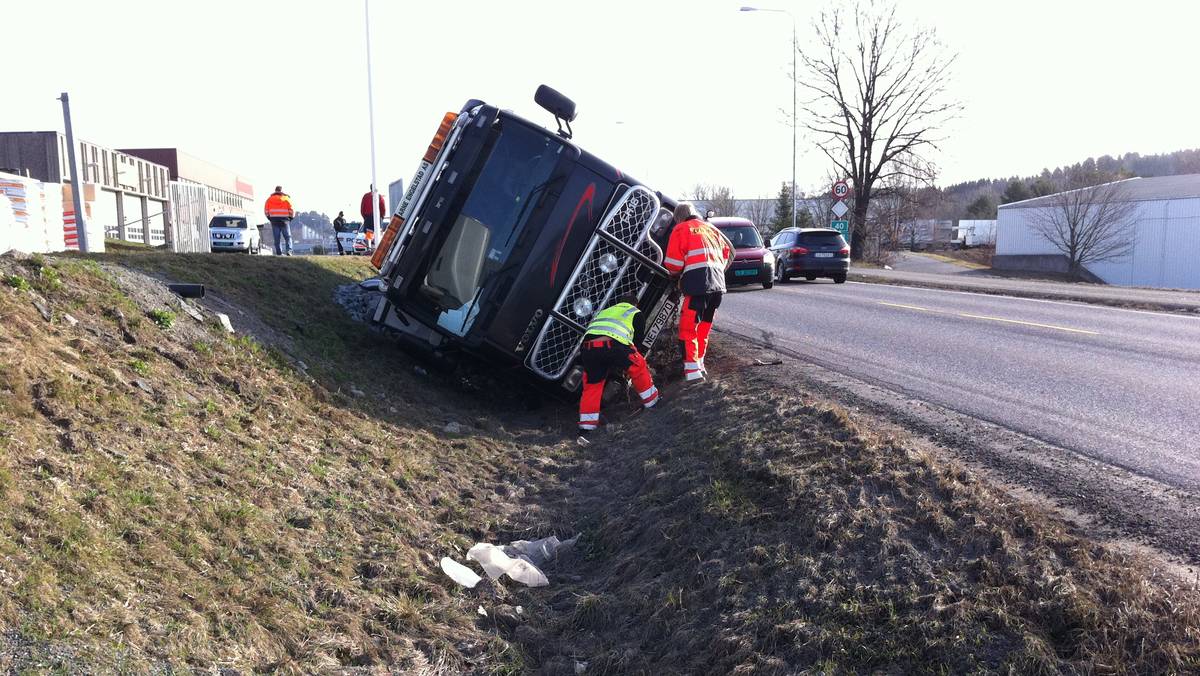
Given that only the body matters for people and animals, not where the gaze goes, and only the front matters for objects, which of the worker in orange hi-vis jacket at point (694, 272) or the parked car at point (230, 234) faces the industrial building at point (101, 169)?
the worker in orange hi-vis jacket

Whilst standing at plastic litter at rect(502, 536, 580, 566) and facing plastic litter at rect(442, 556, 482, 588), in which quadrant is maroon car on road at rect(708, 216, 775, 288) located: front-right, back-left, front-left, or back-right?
back-right

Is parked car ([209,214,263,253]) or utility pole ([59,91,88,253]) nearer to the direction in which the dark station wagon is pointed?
the parked car

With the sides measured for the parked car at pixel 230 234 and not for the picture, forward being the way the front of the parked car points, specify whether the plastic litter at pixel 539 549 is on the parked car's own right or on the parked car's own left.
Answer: on the parked car's own left

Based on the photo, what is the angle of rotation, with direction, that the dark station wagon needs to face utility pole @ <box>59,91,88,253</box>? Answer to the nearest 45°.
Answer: approximately 90° to its left

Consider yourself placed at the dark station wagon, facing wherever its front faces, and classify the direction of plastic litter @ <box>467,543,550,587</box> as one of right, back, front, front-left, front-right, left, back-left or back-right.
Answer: back-left

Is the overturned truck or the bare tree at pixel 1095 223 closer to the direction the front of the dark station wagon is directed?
the bare tree

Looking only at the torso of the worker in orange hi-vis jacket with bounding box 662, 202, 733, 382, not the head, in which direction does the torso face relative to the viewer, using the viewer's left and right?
facing away from the viewer and to the left of the viewer

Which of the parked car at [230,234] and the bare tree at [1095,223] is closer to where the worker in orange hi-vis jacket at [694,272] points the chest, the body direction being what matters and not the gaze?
the parked car

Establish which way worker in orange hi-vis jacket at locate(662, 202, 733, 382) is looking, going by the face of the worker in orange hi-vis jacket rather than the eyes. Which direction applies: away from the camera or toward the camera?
away from the camera

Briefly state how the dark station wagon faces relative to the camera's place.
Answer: facing away from the viewer and to the left of the viewer

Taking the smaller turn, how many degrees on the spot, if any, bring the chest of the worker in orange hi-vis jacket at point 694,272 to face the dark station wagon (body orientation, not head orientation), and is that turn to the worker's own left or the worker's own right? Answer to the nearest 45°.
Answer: approximately 45° to the worker's own right
